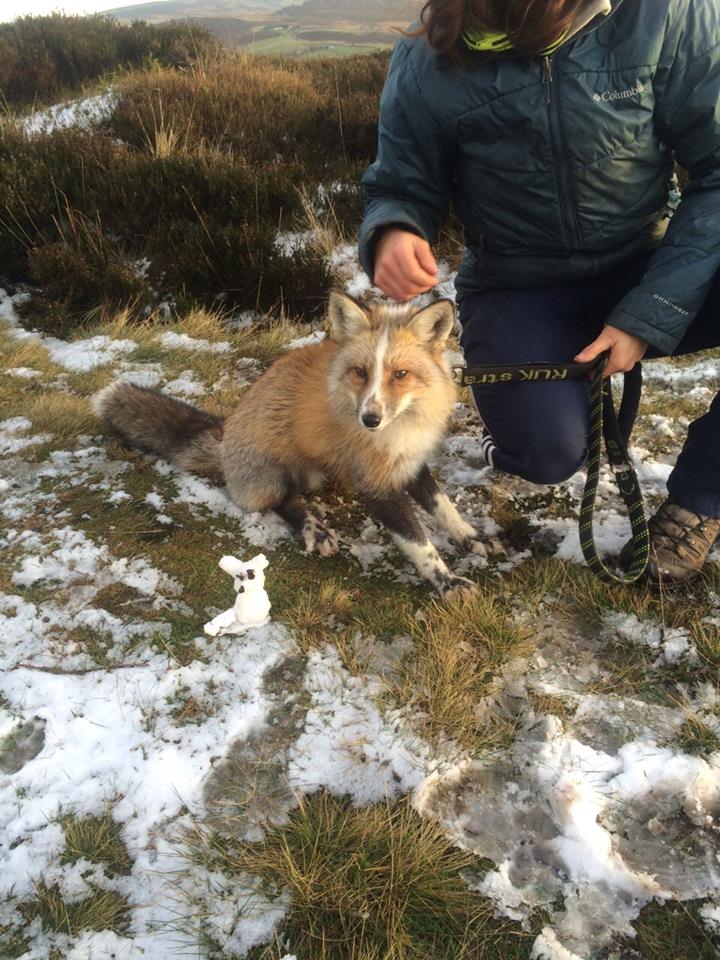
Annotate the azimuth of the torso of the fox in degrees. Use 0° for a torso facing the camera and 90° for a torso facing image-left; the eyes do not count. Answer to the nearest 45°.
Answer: approximately 315°

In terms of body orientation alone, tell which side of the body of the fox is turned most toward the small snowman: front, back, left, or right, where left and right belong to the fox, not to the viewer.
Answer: right
